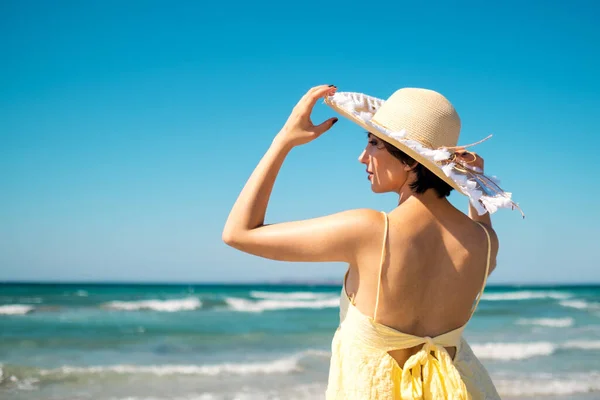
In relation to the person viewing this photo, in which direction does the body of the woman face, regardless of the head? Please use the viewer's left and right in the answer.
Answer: facing away from the viewer and to the left of the viewer

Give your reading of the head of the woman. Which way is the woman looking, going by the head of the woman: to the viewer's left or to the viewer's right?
to the viewer's left
